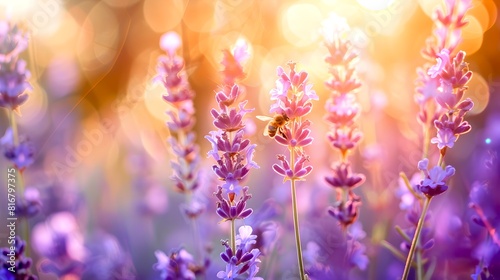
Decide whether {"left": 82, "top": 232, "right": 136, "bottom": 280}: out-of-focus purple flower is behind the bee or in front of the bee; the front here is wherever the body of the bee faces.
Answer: behind

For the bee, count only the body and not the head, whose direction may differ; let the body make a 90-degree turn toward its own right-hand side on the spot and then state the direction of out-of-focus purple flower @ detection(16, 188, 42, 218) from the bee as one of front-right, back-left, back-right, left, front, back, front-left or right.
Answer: right

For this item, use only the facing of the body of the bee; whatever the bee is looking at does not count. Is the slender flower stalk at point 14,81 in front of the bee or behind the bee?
behind

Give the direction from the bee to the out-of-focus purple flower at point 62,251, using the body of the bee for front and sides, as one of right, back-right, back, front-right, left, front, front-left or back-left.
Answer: back

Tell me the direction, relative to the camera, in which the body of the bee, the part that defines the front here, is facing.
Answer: to the viewer's right

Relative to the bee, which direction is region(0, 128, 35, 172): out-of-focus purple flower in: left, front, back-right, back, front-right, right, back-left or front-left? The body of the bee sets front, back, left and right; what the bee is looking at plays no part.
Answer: back
